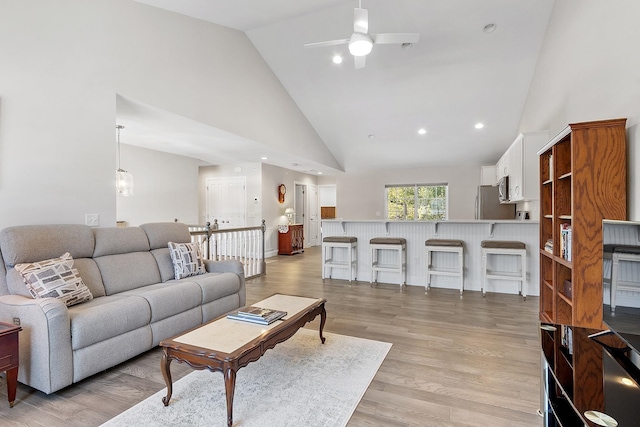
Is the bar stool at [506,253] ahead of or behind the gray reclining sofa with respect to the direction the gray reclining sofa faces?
ahead

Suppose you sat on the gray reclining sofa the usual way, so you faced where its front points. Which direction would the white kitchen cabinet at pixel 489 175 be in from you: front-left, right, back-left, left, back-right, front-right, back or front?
front-left

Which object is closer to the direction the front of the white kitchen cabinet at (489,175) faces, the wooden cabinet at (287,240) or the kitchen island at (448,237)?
the kitchen island

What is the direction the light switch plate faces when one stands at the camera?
facing the viewer and to the right of the viewer

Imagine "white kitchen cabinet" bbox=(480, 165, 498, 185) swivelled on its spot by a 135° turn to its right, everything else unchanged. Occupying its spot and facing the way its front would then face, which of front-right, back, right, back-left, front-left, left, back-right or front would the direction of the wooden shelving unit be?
back-left

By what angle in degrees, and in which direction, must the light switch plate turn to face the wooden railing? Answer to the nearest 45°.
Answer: approximately 90° to its left

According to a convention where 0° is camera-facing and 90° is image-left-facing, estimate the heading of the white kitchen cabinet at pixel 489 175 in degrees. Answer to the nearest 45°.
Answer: approximately 0°

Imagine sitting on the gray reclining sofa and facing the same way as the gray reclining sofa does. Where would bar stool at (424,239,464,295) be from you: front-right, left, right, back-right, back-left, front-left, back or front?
front-left

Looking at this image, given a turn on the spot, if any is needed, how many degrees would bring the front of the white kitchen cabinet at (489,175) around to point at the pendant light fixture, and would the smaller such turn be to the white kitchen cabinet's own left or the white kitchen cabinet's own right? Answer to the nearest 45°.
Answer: approximately 45° to the white kitchen cabinet's own right

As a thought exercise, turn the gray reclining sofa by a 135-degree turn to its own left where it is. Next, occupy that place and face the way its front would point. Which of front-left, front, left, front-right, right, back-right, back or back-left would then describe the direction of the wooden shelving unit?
back-right

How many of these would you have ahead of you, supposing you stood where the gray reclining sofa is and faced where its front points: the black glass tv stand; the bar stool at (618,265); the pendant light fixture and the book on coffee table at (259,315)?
3

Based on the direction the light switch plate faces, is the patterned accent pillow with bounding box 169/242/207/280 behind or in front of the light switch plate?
in front

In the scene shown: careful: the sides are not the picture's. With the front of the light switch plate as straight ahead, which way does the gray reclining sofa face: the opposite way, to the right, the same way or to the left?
the same way

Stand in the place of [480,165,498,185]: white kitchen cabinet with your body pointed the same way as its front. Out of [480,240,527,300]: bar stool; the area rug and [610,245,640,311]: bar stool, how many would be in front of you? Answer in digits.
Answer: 3

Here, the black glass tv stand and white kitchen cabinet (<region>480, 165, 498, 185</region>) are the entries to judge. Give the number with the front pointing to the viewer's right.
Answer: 0

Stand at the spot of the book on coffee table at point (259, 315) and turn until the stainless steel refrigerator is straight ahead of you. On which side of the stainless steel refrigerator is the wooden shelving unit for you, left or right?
right

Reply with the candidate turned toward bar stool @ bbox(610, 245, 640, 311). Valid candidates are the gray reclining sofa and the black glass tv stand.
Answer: the gray reclining sofa

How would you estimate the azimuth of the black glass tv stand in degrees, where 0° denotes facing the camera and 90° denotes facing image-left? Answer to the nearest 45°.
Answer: approximately 45°

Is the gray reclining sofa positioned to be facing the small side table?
no
